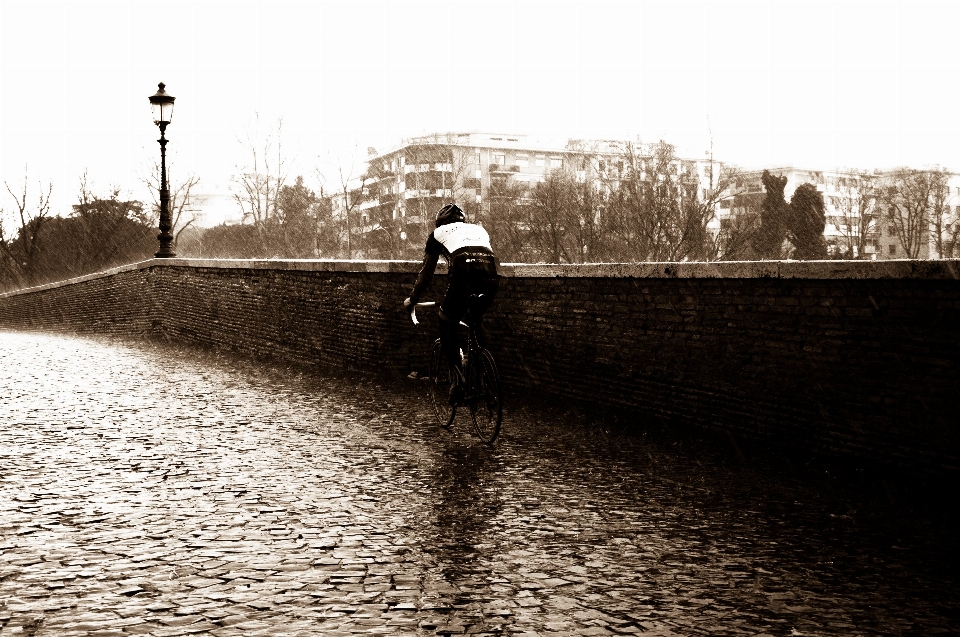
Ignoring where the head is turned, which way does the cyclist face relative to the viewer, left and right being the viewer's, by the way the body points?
facing away from the viewer and to the left of the viewer

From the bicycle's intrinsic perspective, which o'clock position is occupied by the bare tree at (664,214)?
The bare tree is roughly at 2 o'clock from the bicycle.

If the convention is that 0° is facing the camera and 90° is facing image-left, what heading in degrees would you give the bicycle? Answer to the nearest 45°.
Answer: approximately 135°

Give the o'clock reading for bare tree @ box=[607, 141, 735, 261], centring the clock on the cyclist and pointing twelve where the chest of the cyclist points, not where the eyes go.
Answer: The bare tree is roughly at 2 o'clock from the cyclist.
